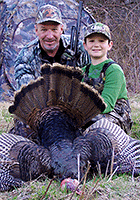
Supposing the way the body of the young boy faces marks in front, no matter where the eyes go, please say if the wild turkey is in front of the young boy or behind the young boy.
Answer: in front

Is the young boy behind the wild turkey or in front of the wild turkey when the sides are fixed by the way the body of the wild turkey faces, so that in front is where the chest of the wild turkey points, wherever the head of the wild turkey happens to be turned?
behind

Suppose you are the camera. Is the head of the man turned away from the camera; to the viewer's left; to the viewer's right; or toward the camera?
toward the camera

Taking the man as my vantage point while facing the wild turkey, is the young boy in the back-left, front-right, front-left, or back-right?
front-left

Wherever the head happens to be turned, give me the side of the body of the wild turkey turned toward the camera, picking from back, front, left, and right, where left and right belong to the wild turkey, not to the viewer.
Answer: front

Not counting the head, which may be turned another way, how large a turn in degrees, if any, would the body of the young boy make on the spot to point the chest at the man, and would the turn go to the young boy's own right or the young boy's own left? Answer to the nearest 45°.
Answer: approximately 90° to the young boy's own right

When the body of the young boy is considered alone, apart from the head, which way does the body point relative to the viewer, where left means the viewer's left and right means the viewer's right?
facing the viewer and to the left of the viewer

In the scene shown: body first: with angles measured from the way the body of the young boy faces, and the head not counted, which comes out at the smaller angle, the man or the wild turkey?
the wild turkey

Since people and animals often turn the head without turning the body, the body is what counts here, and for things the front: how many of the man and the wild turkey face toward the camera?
2

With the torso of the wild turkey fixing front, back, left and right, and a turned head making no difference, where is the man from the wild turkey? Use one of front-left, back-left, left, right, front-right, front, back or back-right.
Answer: back

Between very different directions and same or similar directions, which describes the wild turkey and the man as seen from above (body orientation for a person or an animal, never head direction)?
same or similar directions

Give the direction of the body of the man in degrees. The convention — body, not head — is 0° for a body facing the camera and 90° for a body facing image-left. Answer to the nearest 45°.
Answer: approximately 0°
